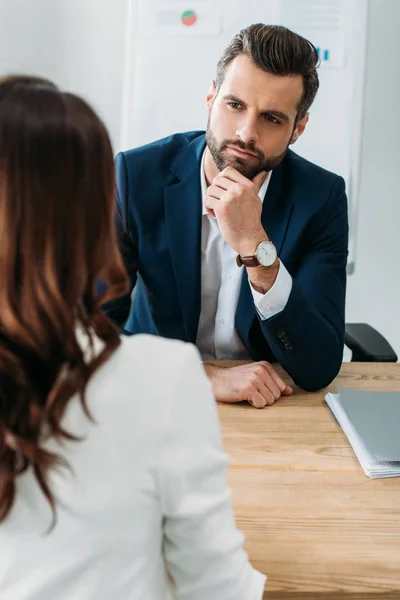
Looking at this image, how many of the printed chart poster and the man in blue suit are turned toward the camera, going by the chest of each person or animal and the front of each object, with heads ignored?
2

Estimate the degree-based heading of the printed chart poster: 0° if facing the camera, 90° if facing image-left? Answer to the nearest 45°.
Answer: approximately 0°

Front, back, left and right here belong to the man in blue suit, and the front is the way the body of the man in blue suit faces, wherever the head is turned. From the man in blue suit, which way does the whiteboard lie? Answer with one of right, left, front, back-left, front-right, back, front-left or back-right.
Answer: back

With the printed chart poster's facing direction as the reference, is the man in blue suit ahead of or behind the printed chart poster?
ahead

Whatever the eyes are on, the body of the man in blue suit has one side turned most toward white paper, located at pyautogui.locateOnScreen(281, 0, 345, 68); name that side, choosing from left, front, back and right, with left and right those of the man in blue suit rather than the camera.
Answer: back

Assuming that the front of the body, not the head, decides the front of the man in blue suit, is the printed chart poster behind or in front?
behind

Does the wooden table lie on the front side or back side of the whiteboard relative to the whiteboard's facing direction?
on the front side
